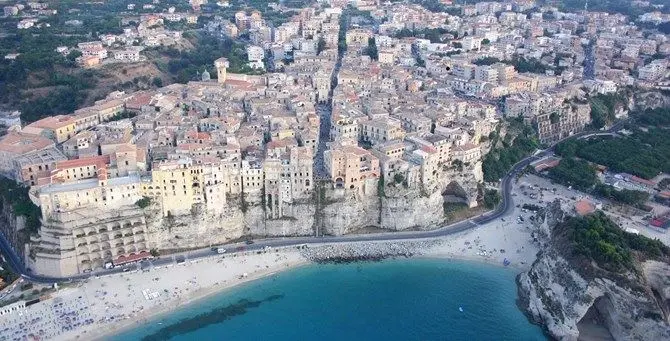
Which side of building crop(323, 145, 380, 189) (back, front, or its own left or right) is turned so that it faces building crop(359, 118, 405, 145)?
back

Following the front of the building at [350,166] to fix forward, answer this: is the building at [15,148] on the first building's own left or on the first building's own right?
on the first building's own right

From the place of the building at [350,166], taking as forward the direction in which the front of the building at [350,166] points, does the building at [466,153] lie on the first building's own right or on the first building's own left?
on the first building's own left

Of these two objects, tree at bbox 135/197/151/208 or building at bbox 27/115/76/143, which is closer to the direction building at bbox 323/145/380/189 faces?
the tree

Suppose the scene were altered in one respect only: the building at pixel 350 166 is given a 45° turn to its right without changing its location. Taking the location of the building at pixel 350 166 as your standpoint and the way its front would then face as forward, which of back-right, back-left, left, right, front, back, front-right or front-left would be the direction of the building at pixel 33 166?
front-right

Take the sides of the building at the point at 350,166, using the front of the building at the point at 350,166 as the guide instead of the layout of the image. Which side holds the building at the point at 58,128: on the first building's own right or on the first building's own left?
on the first building's own right

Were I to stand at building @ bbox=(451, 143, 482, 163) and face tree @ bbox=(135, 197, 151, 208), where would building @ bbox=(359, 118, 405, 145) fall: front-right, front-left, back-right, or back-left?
front-right

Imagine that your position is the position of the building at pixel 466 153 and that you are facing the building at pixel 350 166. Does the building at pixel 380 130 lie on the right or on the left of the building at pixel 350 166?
right

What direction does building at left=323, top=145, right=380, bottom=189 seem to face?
toward the camera

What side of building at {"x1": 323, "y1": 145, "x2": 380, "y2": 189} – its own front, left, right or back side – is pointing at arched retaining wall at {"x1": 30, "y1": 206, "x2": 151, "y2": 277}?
right

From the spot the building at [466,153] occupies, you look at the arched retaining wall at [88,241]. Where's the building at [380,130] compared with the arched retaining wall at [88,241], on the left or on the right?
right
